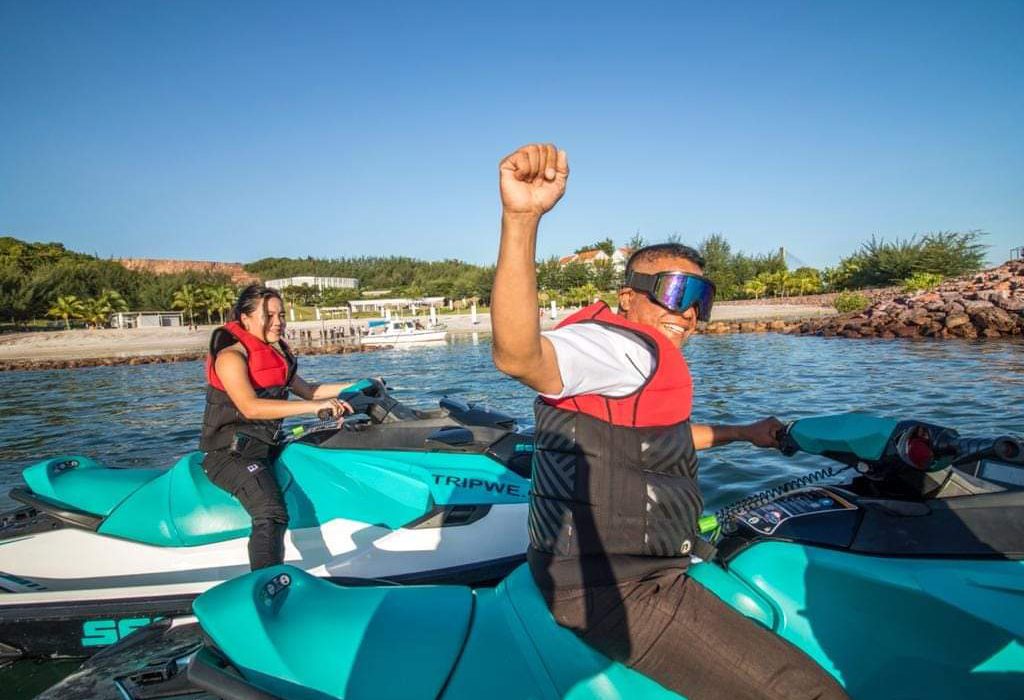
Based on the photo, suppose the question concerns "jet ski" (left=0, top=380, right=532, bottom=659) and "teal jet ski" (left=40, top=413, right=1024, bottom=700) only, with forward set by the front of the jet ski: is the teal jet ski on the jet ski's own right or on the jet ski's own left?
on the jet ski's own right

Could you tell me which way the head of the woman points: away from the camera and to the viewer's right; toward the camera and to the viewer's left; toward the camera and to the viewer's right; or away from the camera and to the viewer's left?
toward the camera and to the viewer's right

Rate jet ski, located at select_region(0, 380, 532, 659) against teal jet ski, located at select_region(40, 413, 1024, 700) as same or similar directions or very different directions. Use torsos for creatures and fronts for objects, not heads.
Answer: same or similar directions

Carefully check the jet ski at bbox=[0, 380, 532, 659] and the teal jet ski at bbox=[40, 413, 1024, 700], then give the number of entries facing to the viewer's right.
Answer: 2

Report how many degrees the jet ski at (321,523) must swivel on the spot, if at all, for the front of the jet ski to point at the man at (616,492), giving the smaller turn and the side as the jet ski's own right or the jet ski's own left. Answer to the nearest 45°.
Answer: approximately 90° to the jet ski's own right

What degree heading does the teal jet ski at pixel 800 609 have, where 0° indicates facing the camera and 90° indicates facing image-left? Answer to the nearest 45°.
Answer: approximately 270°

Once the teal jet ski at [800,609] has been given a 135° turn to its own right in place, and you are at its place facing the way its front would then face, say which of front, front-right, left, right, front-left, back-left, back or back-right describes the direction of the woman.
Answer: right

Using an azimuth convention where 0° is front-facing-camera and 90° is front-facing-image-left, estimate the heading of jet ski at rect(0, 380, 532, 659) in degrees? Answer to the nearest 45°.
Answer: approximately 270°

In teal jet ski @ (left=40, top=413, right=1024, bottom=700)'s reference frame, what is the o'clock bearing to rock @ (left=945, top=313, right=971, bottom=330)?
The rock is roughly at 10 o'clock from the teal jet ski.
